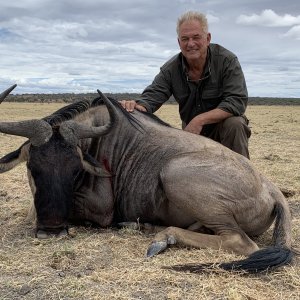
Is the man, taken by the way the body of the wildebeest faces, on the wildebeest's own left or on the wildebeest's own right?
on the wildebeest's own right

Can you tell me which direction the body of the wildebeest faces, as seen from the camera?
to the viewer's left
